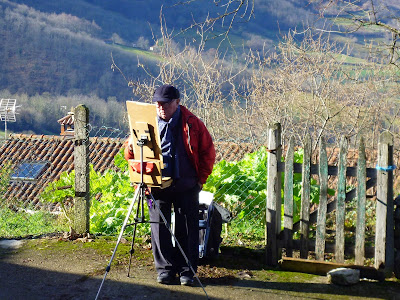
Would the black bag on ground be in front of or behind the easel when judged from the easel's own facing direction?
in front

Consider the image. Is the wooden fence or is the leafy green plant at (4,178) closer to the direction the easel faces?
the wooden fence

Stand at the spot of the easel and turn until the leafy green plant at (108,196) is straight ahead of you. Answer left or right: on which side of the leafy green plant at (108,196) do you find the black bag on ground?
right

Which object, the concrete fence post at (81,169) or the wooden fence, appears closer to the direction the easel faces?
the wooden fence

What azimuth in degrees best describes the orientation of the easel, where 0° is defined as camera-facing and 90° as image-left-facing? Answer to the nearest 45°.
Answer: approximately 225°

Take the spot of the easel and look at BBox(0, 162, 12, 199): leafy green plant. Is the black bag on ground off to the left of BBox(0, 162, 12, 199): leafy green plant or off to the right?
right

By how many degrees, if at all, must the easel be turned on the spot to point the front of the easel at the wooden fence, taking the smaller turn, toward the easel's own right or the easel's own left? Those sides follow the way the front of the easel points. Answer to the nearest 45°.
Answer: approximately 45° to the easel's own right
